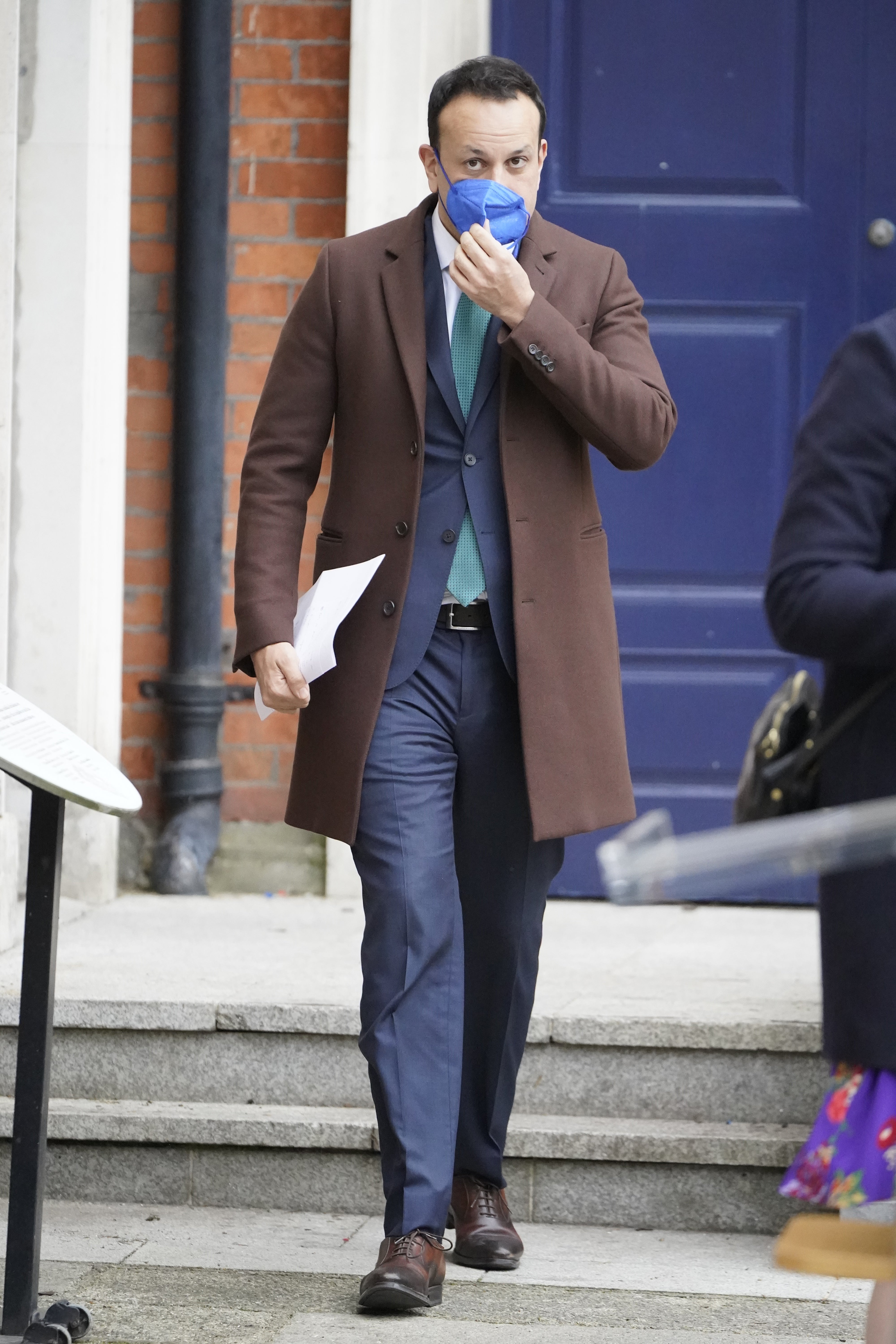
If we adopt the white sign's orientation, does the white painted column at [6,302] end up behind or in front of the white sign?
behind

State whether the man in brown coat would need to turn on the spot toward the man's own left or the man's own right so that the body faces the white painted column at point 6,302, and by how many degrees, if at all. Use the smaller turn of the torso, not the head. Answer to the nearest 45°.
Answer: approximately 135° to the man's own right

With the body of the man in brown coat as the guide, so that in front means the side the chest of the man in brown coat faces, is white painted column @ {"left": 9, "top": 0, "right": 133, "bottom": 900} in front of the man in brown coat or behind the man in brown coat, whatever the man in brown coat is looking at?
behind

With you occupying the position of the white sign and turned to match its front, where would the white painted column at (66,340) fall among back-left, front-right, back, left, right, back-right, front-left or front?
back-left

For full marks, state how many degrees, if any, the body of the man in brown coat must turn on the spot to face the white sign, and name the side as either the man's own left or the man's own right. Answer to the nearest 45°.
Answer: approximately 45° to the man's own right

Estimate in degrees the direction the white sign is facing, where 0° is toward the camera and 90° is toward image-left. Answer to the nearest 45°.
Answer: approximately 315°

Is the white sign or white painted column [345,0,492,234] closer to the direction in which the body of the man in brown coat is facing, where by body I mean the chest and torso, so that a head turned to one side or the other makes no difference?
the white sign

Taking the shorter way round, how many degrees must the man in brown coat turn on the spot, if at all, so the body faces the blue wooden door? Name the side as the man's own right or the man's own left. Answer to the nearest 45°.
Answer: approximately 180°

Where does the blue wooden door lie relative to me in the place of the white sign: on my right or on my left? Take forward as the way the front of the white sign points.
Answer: on my left
